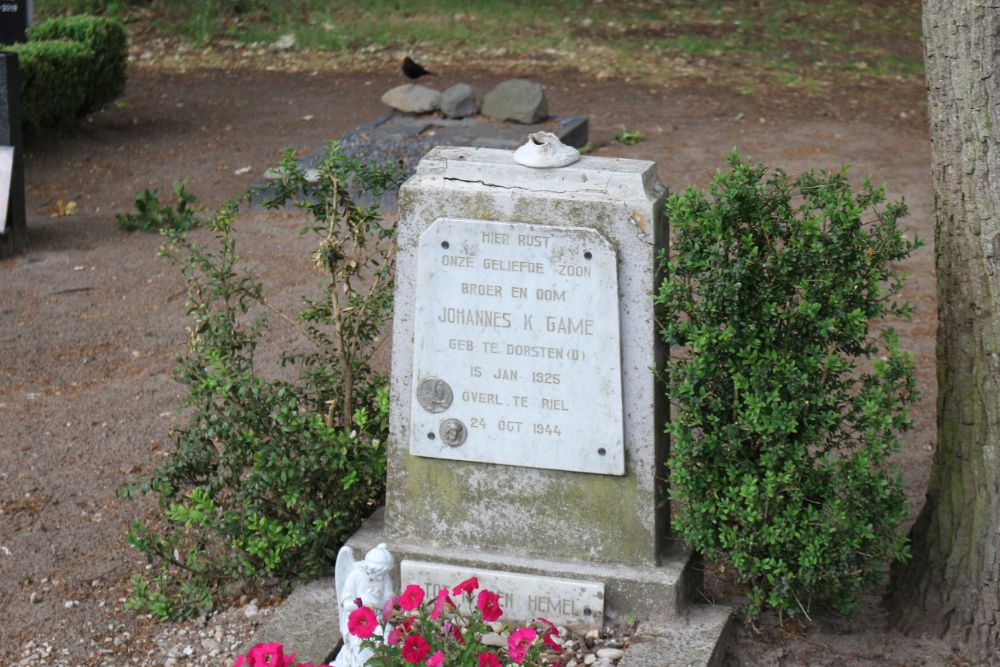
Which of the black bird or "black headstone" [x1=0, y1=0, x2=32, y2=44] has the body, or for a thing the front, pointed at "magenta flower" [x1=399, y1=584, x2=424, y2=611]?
the black headstone

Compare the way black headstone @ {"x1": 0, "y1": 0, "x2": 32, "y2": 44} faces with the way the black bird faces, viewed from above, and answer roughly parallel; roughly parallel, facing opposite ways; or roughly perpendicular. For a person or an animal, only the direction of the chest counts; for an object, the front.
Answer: roughly perpendicular

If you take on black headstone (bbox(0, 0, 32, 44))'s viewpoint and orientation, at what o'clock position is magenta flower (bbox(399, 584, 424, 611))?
The magenta flower is roughly at 12 o'clock from the black headstone.

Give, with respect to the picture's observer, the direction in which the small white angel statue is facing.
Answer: facing the viewer and to the right of the viewer

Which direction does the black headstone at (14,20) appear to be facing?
toward the camera

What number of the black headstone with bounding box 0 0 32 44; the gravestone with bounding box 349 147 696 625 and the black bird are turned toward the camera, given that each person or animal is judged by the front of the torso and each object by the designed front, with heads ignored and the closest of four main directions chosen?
2

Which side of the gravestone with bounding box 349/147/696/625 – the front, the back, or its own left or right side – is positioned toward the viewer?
front

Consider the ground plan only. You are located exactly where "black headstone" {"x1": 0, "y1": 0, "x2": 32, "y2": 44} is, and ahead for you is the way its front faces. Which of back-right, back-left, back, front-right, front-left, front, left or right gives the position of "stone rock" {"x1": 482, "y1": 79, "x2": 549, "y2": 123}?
left

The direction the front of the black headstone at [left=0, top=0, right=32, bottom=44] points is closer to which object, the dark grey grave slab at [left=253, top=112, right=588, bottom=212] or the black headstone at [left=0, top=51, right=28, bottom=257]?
the black headstone

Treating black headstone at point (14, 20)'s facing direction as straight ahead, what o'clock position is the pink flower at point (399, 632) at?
The pink flower is roughly at 12 o'clock from the black headstone.

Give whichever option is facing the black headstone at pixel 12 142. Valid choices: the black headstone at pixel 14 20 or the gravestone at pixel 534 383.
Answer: the black headstone at pixel 14 20
